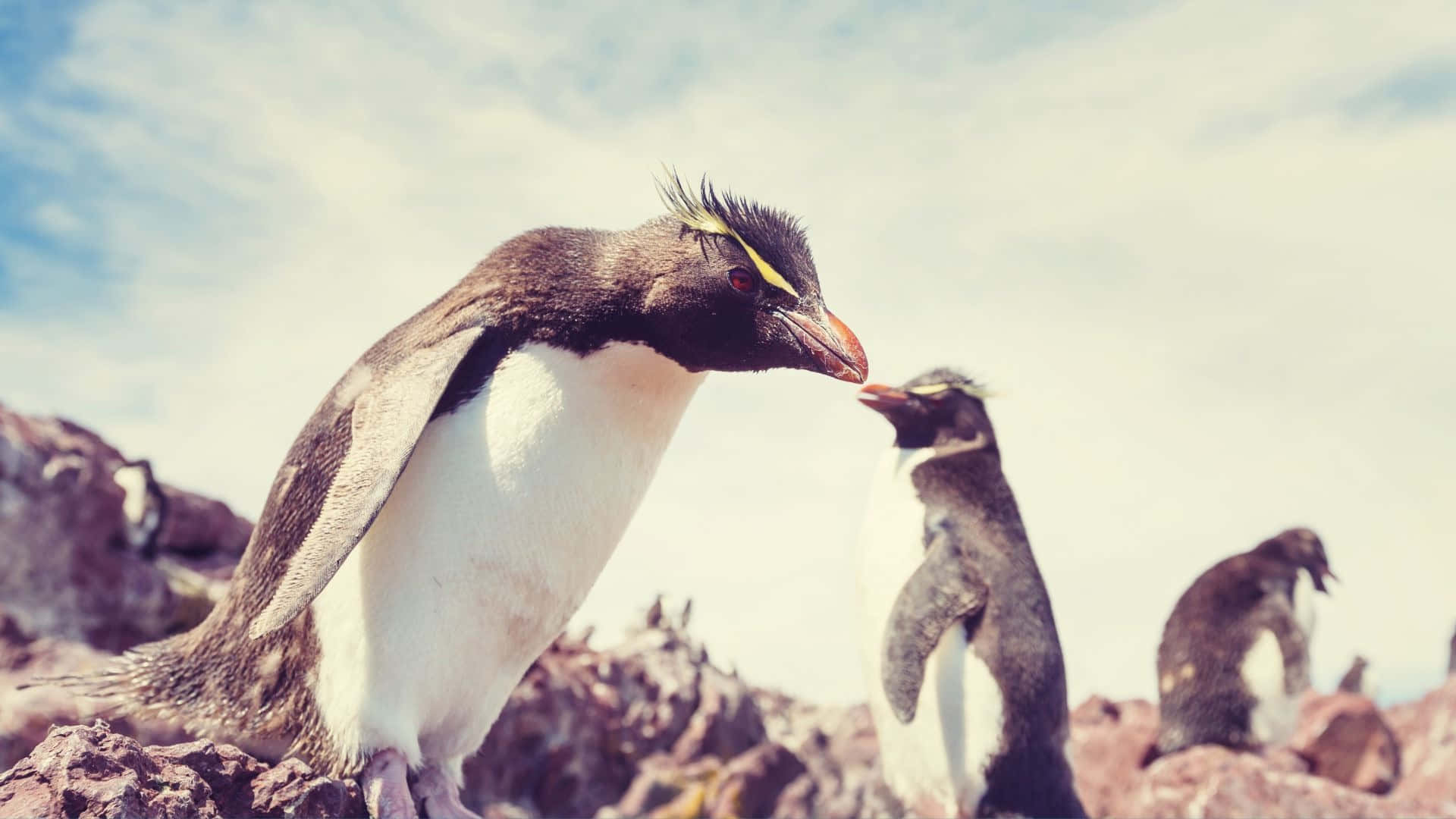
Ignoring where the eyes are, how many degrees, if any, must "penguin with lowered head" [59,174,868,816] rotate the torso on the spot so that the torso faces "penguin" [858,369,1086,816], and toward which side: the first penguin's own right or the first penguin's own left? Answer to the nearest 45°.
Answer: approximately 45° to the first penguin's own left

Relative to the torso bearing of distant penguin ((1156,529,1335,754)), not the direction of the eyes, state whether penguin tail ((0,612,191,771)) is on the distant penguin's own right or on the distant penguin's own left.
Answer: on the distant penguin's own right

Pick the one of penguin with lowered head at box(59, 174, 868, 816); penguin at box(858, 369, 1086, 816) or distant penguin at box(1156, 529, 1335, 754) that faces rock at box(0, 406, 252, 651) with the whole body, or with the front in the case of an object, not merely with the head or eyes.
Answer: the penguin

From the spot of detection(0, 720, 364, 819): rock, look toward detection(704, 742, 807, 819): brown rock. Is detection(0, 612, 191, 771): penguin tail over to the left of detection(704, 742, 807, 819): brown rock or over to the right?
left

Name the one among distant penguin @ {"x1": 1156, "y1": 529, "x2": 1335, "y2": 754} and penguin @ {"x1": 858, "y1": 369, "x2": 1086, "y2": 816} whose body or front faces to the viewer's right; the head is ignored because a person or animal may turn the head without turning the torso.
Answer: the distant penguin

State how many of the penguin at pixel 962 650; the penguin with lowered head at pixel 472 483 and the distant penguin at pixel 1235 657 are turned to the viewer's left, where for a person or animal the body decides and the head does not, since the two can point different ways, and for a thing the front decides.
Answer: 1

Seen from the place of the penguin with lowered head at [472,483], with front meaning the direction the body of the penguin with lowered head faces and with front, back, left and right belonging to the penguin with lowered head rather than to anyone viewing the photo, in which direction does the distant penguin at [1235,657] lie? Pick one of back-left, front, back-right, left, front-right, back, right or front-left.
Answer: front-left

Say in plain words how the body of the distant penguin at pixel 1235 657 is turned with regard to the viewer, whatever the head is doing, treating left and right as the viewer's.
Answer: facing to the right of the viewer

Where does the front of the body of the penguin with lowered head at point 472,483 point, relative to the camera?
to the viewer's right

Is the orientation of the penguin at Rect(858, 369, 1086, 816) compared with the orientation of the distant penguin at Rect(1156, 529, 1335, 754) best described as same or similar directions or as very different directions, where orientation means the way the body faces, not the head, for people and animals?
very different directions

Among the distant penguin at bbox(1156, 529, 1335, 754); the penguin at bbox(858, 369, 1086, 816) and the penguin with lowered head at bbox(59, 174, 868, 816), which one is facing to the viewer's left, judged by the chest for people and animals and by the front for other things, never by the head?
the penguin

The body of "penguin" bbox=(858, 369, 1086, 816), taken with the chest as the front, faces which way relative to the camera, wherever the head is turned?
to the viewer's left
